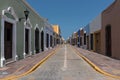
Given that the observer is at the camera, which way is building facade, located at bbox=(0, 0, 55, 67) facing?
facing the viewer and to the right of the viewer
